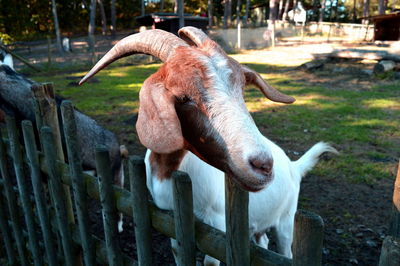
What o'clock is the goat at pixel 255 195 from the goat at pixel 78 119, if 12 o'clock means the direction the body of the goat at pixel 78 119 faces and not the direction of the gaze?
the goat at pixel 255 195 is roughly at 8 o'clock from the goat at pixel 78 119.

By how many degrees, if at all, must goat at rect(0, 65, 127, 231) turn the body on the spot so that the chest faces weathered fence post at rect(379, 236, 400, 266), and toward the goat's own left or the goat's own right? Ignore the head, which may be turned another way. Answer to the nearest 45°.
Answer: approximately 90° to the goat's own left

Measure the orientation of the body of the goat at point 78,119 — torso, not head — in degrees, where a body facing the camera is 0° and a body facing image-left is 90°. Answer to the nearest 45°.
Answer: approximately 90°
